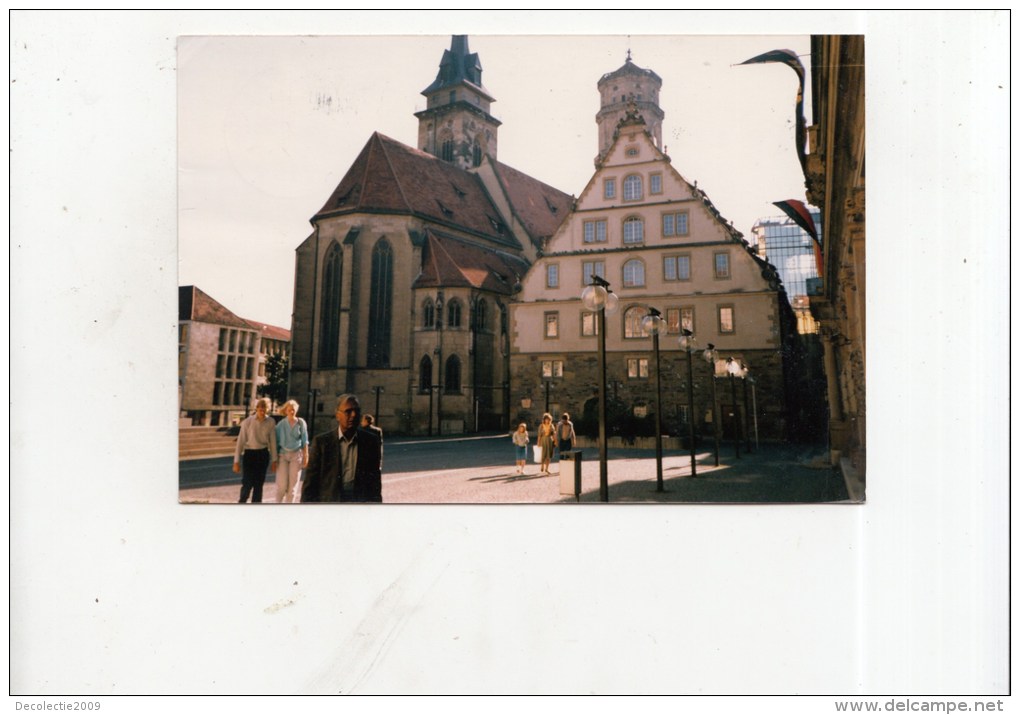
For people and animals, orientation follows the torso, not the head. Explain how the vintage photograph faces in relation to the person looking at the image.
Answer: facing the viewer
